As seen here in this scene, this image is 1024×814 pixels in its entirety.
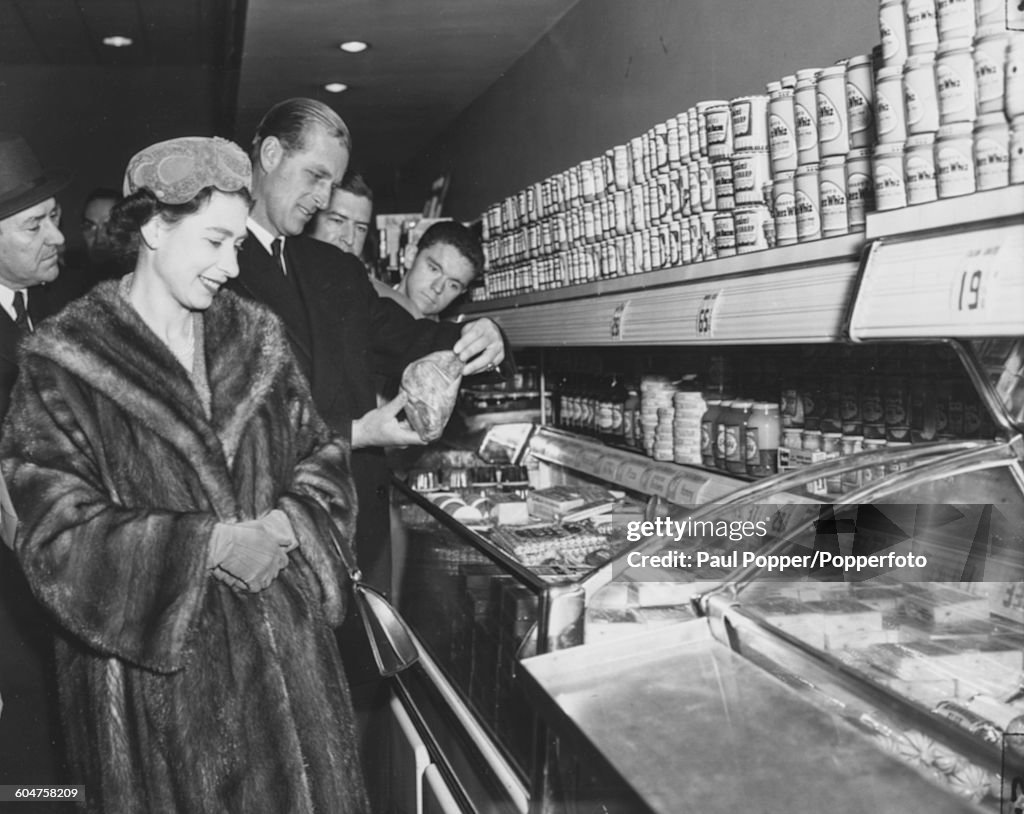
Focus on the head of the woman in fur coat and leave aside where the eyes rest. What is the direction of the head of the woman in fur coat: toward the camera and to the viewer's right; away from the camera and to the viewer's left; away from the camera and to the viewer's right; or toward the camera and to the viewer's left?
toward the camera and to the viewer's right

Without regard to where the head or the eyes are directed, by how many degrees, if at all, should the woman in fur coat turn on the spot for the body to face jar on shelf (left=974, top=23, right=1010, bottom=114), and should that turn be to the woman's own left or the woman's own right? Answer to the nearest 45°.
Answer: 0° — they already face it

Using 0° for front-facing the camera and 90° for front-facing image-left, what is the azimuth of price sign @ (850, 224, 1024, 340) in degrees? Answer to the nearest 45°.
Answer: approximately 45°

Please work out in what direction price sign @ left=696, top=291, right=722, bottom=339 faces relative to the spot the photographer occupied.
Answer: facing the viewer and to the left of the viewer

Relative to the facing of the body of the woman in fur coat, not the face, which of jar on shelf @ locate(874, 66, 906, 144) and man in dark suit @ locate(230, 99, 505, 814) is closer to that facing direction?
the jar on shelf

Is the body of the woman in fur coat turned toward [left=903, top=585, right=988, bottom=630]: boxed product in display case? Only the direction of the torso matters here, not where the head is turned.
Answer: yes

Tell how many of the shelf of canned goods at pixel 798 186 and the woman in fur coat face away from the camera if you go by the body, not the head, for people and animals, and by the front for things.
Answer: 0

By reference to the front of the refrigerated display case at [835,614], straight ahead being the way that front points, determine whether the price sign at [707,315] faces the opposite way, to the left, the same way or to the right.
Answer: the same way

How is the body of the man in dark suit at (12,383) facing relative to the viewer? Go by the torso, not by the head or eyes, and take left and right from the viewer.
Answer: facing the viewer and to the right of the viewer

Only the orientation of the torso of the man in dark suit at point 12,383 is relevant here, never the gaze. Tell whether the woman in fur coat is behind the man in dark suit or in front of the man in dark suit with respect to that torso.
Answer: in front

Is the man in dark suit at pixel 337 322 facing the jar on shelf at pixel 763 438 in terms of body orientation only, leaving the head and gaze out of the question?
yes

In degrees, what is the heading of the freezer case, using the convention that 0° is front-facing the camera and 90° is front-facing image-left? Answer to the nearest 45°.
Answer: approximately 45°

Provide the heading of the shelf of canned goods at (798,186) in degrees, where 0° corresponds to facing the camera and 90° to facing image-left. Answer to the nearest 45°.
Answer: approximately 45°

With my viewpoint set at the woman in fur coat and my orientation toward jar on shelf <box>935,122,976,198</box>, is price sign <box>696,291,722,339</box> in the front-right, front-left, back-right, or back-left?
front-left
